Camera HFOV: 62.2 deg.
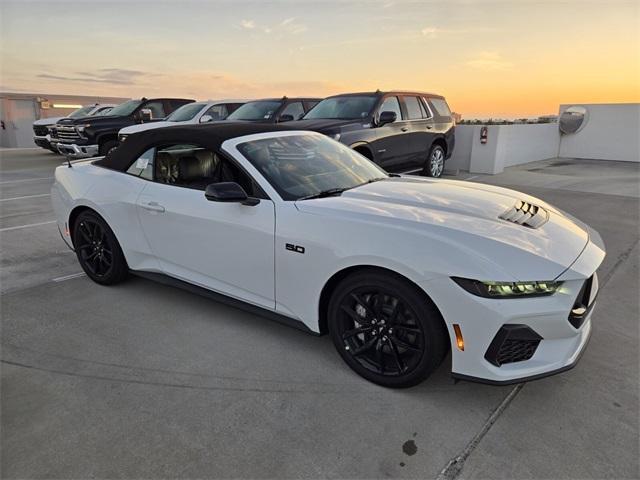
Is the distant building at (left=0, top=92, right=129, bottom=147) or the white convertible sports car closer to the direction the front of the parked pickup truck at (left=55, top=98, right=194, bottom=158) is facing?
the white convertible sports car

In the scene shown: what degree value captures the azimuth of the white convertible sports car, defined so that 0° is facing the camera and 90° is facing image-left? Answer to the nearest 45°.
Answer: approximately 315°

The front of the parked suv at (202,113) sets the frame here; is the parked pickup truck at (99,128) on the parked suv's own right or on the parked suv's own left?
on the parked suv's own right

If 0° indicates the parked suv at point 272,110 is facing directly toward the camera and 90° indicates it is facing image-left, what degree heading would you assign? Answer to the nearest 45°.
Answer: approximately 45°

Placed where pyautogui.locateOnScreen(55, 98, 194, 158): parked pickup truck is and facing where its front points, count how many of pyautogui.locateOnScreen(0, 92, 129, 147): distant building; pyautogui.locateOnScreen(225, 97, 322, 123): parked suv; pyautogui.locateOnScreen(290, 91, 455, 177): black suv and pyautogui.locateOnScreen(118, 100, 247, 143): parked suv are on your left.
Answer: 3

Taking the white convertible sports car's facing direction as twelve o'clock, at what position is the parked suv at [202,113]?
The parked suv is roughly at 7 o'clock from the white convertible sports car.

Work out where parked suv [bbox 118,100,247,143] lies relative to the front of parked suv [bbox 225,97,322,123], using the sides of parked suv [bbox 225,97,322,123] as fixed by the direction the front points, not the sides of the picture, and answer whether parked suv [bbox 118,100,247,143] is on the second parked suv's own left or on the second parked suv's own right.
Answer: on the second parked suv's own right

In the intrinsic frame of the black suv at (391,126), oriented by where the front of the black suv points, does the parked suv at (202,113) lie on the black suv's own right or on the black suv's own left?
on the black suv's own right

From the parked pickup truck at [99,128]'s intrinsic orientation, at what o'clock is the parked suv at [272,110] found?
the parked suv at [272,110] is roughly at 9 o'clock from the parked pickup truck at [99,128].

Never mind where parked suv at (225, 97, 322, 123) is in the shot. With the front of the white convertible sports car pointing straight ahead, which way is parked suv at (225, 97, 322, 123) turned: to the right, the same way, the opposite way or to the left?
to the right

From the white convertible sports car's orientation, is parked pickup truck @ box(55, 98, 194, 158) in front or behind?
behind
